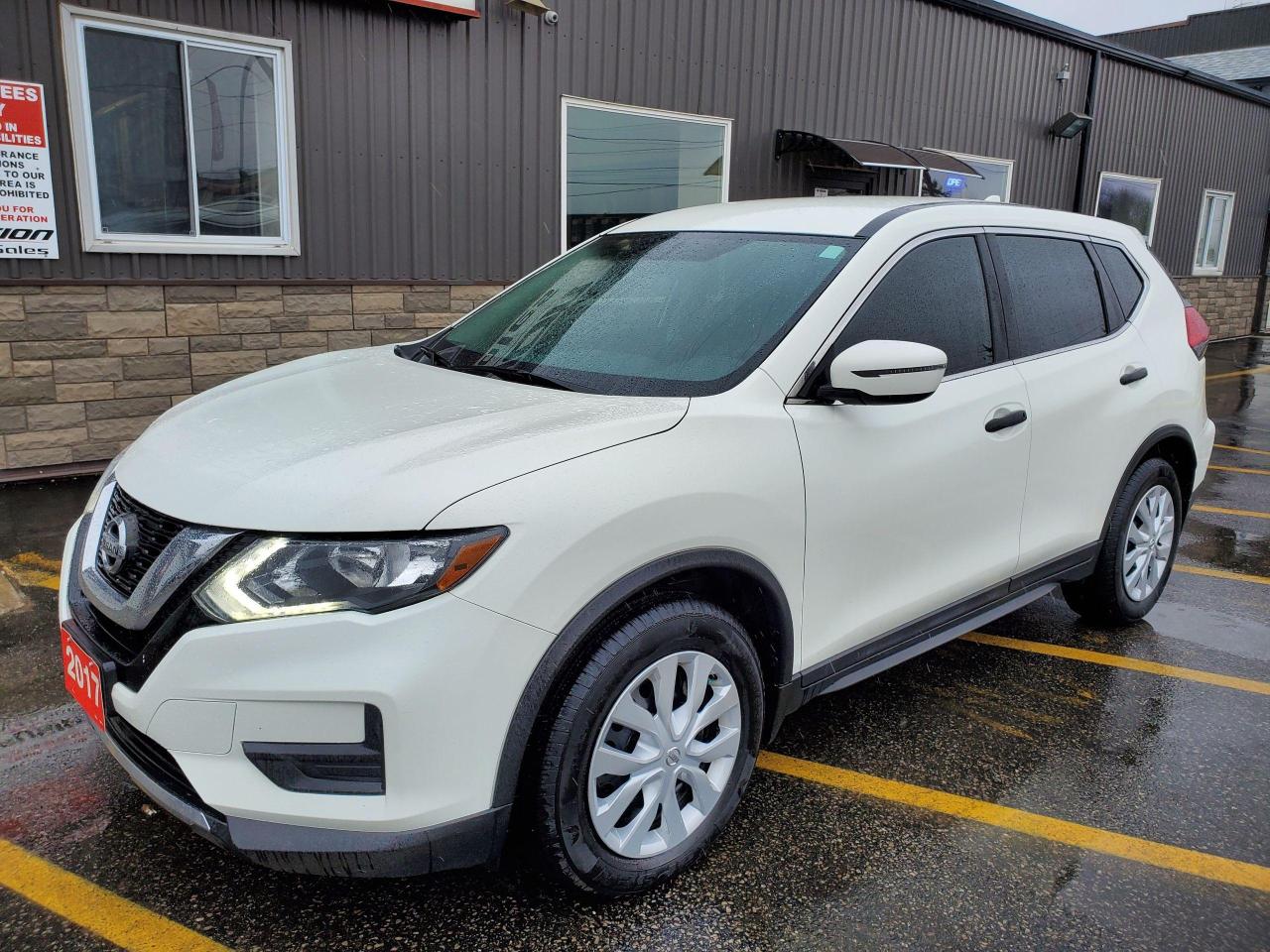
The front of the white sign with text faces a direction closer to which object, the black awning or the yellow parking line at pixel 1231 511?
the yellow parking line

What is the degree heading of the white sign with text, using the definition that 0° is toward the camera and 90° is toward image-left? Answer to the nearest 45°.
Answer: approximately 0°

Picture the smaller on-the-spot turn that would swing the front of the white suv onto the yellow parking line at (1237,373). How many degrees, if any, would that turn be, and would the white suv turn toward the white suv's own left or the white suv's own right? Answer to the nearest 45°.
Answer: approximately 180°

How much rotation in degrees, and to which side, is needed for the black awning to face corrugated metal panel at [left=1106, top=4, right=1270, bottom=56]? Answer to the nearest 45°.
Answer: approximately 135° to its left

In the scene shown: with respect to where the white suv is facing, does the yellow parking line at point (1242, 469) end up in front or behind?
behind

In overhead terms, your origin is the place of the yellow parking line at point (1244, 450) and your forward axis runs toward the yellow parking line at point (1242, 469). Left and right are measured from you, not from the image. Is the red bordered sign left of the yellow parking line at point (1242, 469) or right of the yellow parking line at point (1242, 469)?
right

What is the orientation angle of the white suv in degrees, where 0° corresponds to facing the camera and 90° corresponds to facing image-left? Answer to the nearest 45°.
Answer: approximately 45°

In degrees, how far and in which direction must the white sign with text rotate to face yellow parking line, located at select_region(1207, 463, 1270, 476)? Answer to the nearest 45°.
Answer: approximately 90° to its left

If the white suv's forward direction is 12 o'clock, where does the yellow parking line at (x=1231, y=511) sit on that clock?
The yellow parking line is roughly at 6 o'clock from the white suv.

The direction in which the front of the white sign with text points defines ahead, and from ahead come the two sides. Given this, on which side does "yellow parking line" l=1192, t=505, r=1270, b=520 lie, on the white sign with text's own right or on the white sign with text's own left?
on the white sign with text's own left
